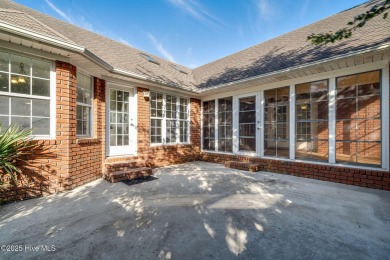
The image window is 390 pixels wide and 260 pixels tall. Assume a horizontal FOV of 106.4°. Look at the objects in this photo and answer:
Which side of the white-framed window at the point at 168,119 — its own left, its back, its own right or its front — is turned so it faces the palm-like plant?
right

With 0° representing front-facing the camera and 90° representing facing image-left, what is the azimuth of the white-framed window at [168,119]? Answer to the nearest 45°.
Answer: approximately 315°

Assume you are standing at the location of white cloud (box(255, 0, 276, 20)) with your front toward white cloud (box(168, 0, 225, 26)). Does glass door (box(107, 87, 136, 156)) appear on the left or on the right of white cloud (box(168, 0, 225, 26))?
left

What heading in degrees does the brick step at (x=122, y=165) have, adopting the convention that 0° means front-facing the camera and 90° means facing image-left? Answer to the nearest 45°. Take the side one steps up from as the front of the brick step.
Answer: approximately 315°

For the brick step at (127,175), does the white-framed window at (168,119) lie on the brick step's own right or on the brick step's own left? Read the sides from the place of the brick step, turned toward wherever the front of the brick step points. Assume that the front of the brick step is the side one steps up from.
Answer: on the brick step's own left
